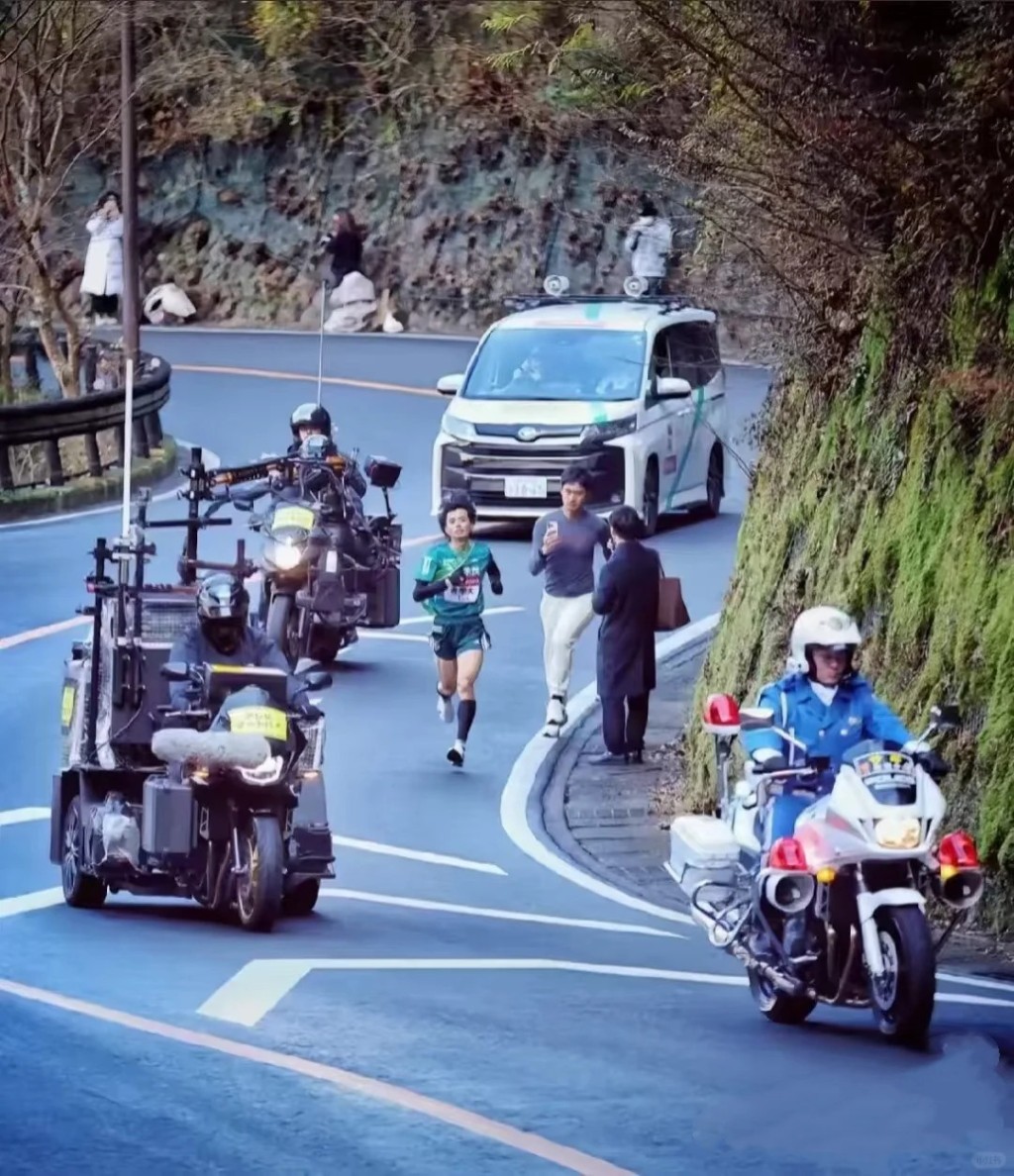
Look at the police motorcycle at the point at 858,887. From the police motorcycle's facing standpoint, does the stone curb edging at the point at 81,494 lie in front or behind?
behind

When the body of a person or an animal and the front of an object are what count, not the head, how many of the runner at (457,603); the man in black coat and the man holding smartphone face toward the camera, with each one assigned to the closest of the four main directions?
2

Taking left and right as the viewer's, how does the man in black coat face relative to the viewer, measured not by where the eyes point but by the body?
facing away from the viewer and to the left of the viewer

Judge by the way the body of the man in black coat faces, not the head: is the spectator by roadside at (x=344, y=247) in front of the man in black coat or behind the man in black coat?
in front

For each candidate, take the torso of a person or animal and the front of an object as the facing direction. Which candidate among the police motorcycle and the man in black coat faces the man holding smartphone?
the man in black coat

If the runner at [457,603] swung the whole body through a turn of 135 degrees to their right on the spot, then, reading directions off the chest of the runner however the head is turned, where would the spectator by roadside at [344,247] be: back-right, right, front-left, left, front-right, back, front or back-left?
front-right

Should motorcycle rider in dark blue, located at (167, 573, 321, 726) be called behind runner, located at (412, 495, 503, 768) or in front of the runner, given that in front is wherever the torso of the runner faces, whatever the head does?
in front
